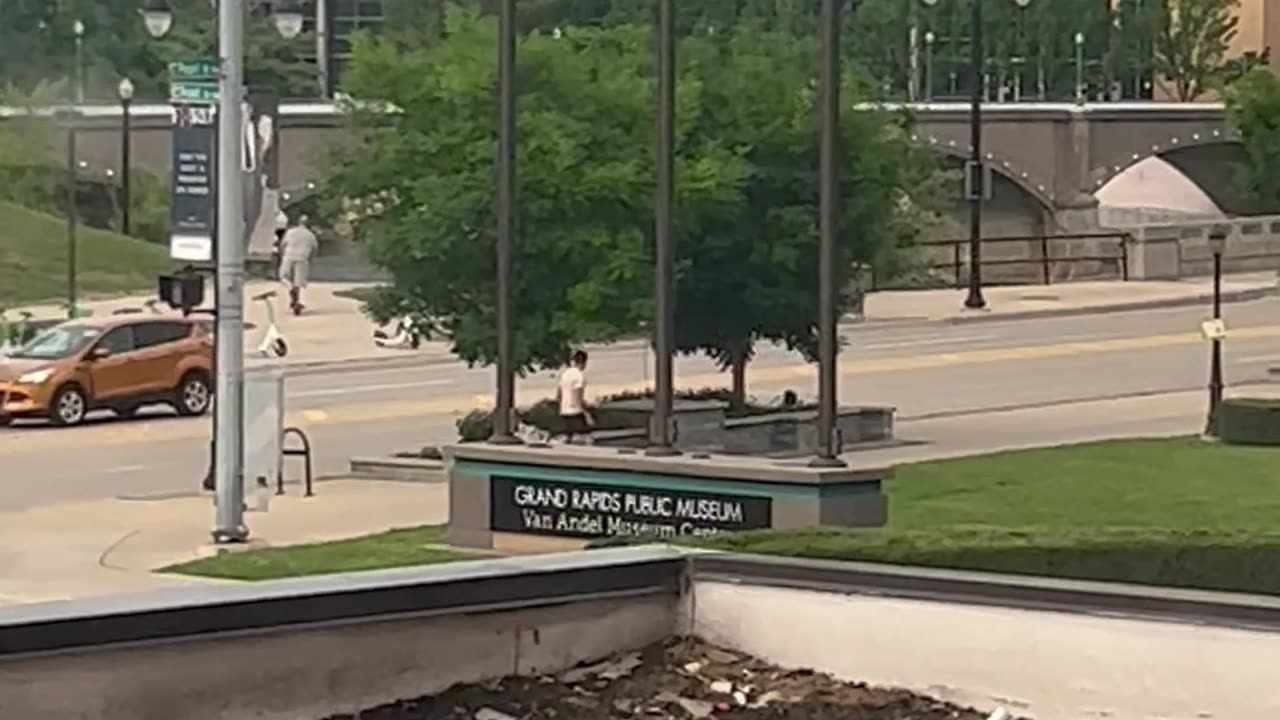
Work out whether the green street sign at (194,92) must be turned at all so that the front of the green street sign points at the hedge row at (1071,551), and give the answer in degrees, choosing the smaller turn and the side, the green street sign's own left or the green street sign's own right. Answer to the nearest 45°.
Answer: approximately 45° to the green street sign's own left

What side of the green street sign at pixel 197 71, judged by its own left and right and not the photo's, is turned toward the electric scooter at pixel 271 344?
back

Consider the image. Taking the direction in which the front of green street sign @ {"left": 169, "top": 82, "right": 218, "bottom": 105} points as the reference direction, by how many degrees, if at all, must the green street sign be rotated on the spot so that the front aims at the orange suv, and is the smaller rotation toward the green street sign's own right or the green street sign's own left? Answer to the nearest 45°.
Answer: approximately 180°

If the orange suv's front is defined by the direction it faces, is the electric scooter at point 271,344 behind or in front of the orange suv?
behind

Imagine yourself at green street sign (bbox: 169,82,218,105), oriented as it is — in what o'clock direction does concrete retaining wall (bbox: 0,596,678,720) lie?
The concrete retaining wall is roughly at 12 o'clock from the green street sign.

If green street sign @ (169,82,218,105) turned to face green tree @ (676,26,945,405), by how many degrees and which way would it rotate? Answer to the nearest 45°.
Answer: approximately 135° to its left

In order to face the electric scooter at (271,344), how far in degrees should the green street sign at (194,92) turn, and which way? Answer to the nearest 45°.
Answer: approximately 180°

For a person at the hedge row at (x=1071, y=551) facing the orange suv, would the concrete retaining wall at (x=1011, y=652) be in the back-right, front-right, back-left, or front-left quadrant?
back-left

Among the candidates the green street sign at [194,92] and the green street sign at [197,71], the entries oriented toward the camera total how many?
2

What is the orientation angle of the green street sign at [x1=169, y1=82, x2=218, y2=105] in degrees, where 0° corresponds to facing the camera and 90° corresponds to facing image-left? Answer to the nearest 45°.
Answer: approximately 0°
